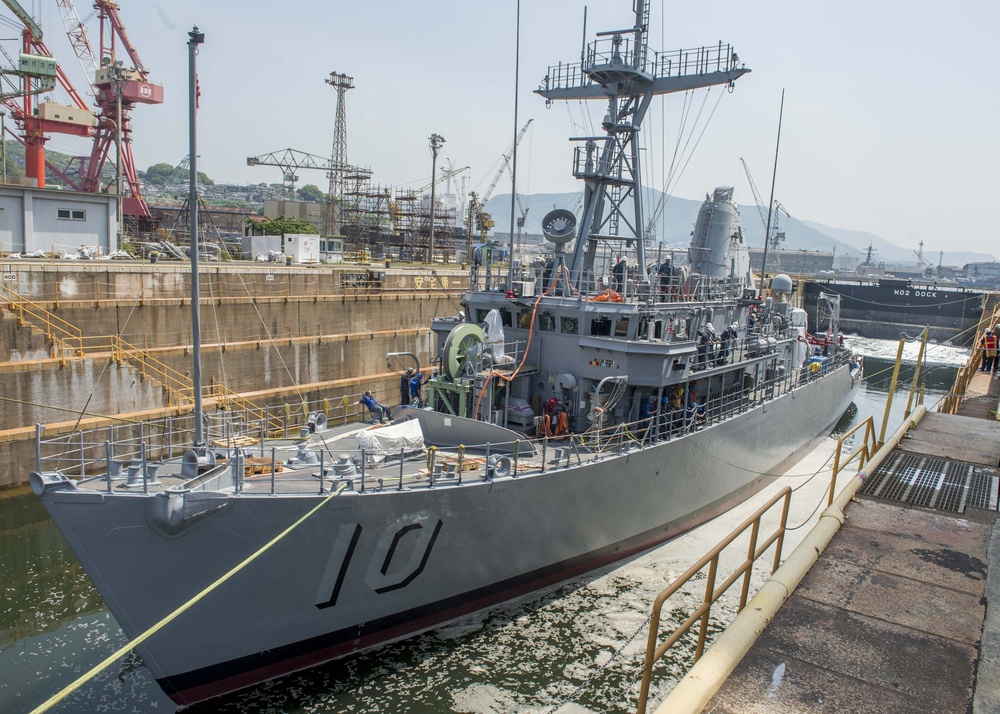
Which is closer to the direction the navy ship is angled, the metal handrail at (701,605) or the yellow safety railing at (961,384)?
the metal handrail

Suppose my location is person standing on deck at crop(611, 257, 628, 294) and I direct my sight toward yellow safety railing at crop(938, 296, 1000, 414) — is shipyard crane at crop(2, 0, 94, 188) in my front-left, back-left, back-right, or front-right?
back-left

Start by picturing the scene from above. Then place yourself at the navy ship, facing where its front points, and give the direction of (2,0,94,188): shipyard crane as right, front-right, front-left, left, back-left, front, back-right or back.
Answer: right

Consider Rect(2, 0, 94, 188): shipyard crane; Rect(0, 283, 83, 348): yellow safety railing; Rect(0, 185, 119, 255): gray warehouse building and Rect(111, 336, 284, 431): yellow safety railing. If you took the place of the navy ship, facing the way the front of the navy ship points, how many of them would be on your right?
4

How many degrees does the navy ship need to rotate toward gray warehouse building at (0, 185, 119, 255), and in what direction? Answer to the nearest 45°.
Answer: approximately 90° to its right

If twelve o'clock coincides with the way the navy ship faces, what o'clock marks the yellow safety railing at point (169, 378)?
The yellow safety railing is roughly at 3 o'clock from the navy ship.

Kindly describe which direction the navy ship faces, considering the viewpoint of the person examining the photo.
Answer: facing the viewer and to the left of the viewer

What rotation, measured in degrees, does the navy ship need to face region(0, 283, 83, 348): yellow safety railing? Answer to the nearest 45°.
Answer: approximately 90° to its right

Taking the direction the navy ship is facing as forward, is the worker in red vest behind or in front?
behind
